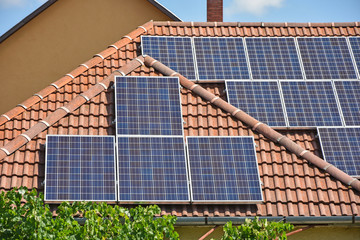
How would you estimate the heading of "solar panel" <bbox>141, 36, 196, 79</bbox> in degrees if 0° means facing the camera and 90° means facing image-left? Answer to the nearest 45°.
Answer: approximately 0°

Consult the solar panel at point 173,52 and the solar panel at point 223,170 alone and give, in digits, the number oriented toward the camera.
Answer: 2

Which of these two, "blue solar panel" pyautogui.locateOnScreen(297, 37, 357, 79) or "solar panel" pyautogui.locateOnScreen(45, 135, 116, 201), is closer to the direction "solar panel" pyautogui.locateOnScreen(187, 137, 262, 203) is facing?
the solar panel

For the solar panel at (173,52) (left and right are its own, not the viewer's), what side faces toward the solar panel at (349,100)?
left

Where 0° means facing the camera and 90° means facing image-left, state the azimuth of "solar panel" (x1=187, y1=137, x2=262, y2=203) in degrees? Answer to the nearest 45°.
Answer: approximately 0°

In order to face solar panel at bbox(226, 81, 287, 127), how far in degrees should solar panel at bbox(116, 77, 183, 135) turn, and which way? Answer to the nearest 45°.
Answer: approximately 90° to its left

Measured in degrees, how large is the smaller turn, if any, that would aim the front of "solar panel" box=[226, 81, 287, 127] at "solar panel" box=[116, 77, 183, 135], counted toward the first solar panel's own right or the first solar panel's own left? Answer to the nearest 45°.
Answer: approximately 45° to the first solar panel's own right
